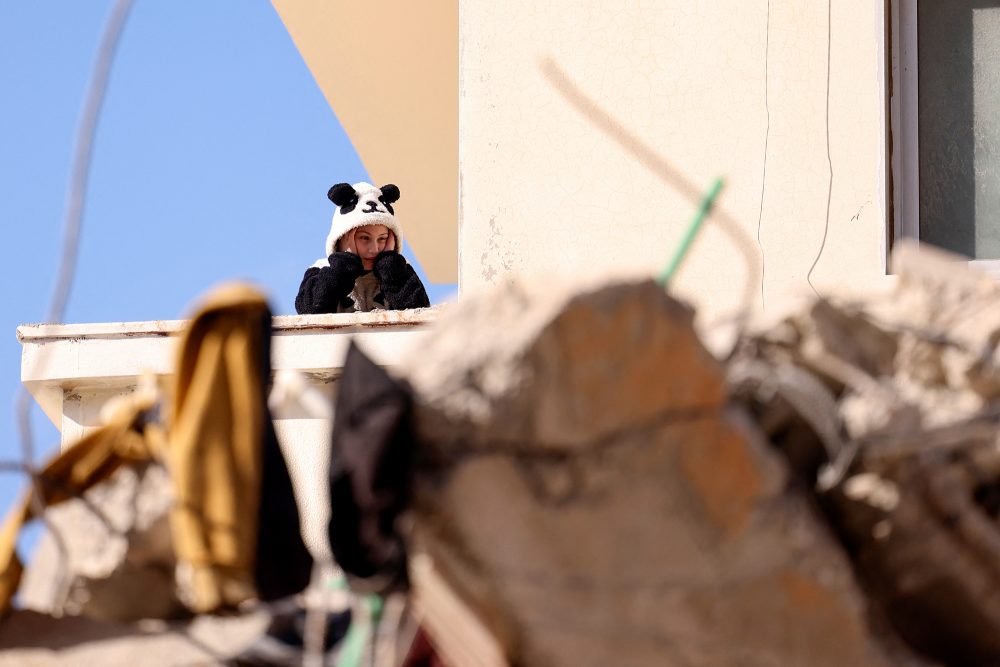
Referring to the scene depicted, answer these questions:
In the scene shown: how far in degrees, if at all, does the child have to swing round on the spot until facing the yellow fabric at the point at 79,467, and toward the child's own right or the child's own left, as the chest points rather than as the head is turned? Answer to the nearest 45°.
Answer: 0° — they already face it

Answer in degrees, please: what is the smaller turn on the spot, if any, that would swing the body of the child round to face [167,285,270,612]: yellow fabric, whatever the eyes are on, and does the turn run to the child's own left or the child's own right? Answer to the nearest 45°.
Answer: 0° — they already face it

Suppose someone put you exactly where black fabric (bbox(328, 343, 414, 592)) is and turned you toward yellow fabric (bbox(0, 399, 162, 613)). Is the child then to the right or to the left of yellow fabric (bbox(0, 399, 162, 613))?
right

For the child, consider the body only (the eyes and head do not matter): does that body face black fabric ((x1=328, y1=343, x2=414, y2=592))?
yes

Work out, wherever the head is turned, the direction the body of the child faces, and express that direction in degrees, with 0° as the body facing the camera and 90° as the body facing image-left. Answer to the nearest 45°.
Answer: approximately 0°
